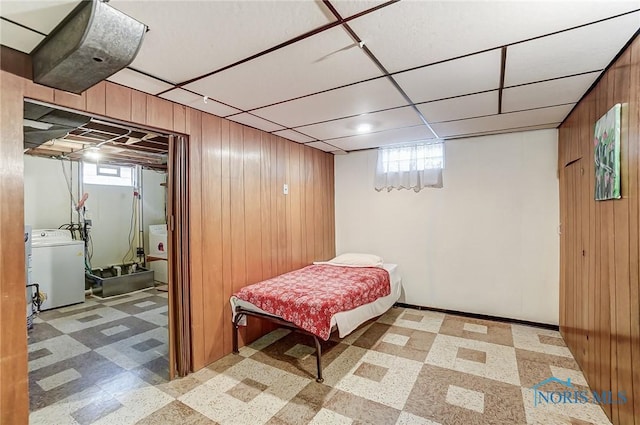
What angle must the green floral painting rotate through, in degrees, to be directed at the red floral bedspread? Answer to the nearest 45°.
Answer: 0° — it already faces it

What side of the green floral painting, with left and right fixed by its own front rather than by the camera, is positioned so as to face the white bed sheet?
front

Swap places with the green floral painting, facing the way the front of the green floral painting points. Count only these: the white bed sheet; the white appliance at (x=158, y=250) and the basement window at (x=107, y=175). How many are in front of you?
3

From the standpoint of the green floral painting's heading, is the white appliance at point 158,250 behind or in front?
in front

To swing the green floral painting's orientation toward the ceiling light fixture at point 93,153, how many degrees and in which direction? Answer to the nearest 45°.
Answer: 0° — it already faces it

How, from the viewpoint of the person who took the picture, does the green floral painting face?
facing to the left of the viewer

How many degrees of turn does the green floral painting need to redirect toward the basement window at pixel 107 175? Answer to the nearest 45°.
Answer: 0° — it already faces it

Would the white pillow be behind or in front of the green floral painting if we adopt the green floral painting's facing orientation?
in front
